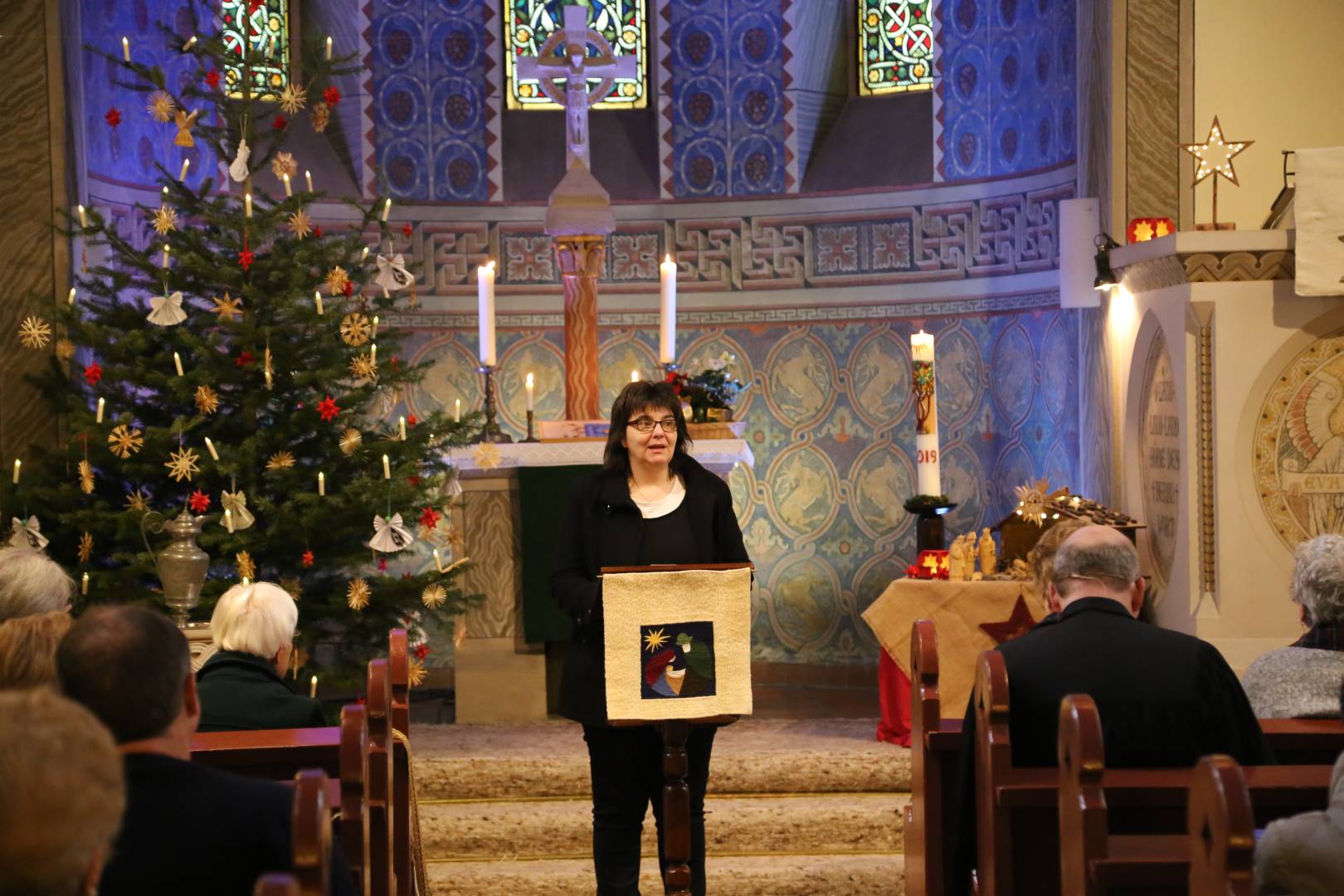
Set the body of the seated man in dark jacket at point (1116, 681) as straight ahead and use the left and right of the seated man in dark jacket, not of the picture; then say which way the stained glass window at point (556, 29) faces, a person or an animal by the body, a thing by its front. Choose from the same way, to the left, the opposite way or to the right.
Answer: the opposite way

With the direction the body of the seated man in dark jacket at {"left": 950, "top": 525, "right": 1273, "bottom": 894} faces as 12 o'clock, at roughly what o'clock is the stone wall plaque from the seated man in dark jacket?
The stone wall plaque is roughly at 12 o'clock from the seated man in dark jacket.

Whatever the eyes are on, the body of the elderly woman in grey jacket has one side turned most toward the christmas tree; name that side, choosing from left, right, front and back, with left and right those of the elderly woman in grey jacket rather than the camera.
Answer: left

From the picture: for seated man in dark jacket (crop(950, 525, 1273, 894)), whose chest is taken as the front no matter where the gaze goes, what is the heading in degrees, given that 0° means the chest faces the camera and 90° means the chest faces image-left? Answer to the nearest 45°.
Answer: approximately 180°

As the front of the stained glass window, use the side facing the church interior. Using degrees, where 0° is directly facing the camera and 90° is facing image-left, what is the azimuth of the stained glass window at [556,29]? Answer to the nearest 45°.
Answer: approximately 0°

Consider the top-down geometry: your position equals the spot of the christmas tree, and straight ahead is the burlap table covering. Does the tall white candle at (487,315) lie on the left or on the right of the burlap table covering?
left

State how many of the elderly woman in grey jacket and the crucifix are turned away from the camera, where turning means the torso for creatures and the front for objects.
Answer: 1

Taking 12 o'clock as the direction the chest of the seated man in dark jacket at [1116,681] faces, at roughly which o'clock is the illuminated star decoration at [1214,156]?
The illuminated star decoration is roughly at 12 o'clock from the seated man in dark jacket.

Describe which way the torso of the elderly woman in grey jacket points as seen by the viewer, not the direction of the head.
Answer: away from the camera
